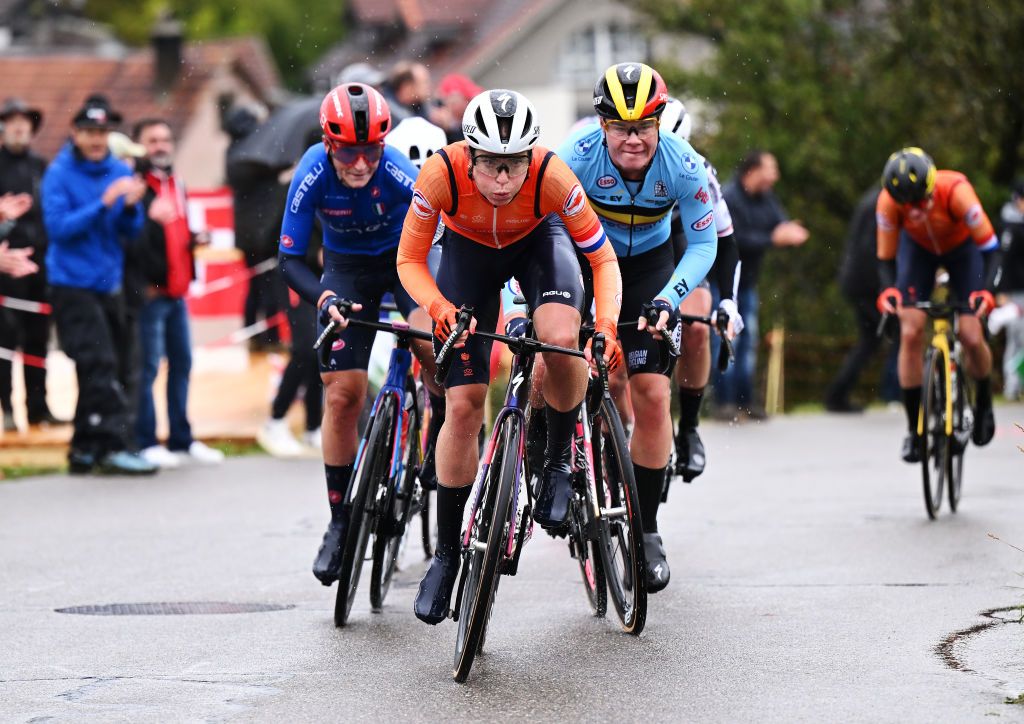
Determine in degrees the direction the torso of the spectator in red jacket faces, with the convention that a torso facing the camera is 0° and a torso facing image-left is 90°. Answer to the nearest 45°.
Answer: approximately 315°

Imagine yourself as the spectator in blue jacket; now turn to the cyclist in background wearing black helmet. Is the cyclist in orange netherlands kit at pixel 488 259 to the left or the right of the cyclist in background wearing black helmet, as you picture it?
right

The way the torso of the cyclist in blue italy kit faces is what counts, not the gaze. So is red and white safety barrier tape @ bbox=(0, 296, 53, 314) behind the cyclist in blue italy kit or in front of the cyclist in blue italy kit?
behind

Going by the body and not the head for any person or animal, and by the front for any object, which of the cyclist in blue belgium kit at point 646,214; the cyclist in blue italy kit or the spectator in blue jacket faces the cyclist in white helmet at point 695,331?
the spectator in blue jacket

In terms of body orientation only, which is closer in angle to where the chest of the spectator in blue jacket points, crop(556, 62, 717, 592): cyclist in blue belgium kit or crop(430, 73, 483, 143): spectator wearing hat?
the cyclist in blue belgium kit
